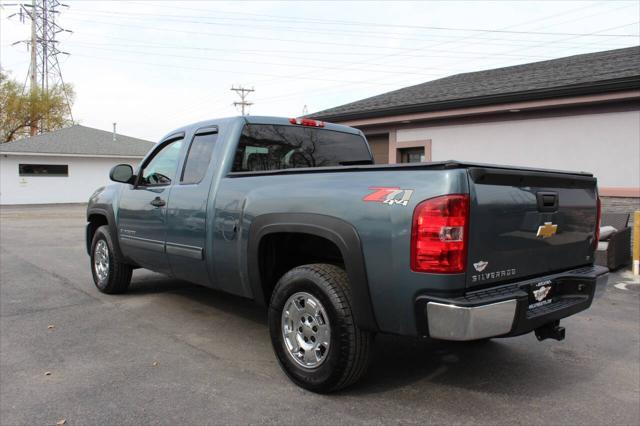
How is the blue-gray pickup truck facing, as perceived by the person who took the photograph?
facing away from the viewer and to the left of the viewer

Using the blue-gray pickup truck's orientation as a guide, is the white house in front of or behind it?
in front

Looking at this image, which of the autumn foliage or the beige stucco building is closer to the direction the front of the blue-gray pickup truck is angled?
the autumn foliage

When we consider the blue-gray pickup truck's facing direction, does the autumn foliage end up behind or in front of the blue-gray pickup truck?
in front

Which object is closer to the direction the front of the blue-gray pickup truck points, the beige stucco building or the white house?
the white house

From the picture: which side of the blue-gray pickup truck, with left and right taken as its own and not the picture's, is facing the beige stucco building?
right
